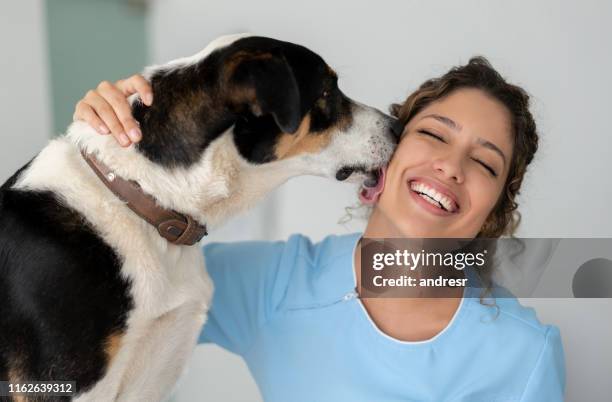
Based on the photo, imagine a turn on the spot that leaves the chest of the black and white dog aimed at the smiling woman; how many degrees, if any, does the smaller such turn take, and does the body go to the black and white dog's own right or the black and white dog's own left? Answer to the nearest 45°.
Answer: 0° — it already faces them

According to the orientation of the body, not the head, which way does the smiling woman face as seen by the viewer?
toward the camera

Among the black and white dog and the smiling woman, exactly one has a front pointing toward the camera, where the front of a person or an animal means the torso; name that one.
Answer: the smiling woman

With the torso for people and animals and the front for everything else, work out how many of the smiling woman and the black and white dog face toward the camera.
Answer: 1

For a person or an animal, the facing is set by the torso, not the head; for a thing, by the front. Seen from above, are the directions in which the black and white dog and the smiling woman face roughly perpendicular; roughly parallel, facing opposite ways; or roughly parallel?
roughly perpendicular

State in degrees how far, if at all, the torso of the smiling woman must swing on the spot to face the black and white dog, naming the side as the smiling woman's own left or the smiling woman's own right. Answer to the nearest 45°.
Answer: approximately 45° to the smiling woman's own right

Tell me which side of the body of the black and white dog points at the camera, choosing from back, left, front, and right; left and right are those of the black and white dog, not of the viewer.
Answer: right
